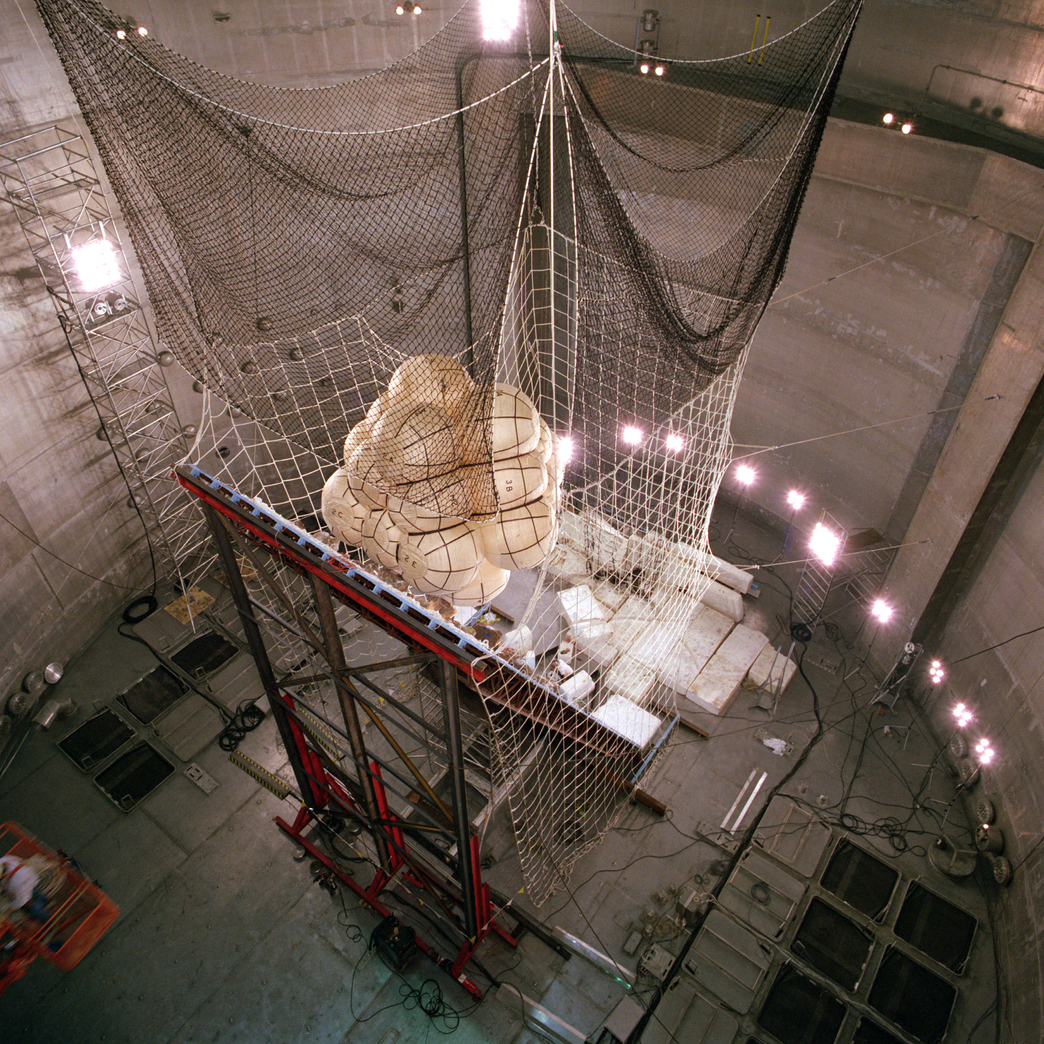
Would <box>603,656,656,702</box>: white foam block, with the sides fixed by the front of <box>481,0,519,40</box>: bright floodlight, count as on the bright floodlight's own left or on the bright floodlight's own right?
on the bright floodlight's own left

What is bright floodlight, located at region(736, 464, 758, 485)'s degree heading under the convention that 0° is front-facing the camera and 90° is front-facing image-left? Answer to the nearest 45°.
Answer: approximately 0°

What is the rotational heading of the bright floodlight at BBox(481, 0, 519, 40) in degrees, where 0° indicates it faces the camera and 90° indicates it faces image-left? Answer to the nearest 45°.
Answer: approximately 0°

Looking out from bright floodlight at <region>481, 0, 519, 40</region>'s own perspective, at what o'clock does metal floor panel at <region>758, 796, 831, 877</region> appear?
The metal floor panel is roughly at 10 o'clock from the bright floodlight.

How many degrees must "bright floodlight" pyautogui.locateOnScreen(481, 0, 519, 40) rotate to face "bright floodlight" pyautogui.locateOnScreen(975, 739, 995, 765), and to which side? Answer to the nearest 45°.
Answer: approximately 45° to its left

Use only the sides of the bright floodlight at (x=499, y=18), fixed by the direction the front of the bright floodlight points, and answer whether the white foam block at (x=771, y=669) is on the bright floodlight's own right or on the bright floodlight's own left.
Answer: on the bright floodlight's own left

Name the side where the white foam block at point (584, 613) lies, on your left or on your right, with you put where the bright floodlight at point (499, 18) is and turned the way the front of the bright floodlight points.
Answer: on your left

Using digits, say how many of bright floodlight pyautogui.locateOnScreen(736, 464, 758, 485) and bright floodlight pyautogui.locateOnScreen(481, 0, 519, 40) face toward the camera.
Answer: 2
